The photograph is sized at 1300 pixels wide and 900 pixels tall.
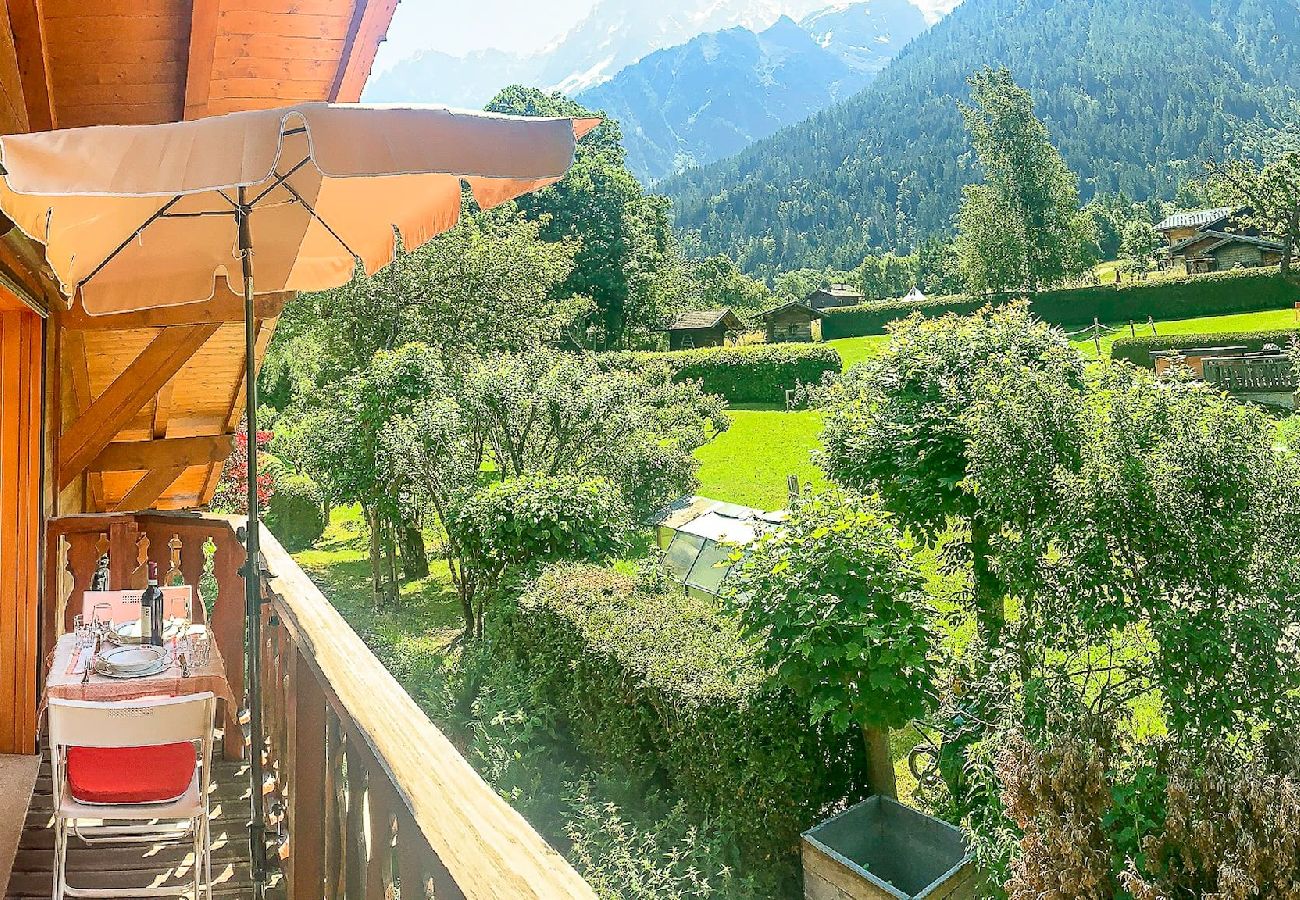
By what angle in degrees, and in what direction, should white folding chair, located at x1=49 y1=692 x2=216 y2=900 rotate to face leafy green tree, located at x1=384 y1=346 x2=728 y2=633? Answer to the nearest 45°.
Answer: approximately 45° to its right

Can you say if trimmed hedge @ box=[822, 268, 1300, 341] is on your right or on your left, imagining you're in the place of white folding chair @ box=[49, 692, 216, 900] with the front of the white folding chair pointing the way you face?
on your right

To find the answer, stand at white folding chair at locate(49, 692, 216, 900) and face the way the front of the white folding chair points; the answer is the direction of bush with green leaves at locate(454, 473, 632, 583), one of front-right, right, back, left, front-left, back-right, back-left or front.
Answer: front-right

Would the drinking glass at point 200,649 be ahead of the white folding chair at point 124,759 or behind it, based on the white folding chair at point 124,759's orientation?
ahead

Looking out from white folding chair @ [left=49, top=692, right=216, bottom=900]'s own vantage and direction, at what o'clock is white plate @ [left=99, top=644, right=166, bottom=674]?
The white plate is roughly at 12 o'clock from the white folding chair.

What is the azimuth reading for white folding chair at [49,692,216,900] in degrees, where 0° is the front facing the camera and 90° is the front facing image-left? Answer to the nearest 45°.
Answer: approximately 180°

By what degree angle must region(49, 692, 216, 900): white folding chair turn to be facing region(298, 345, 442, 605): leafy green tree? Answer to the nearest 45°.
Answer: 0° — it already faces it
